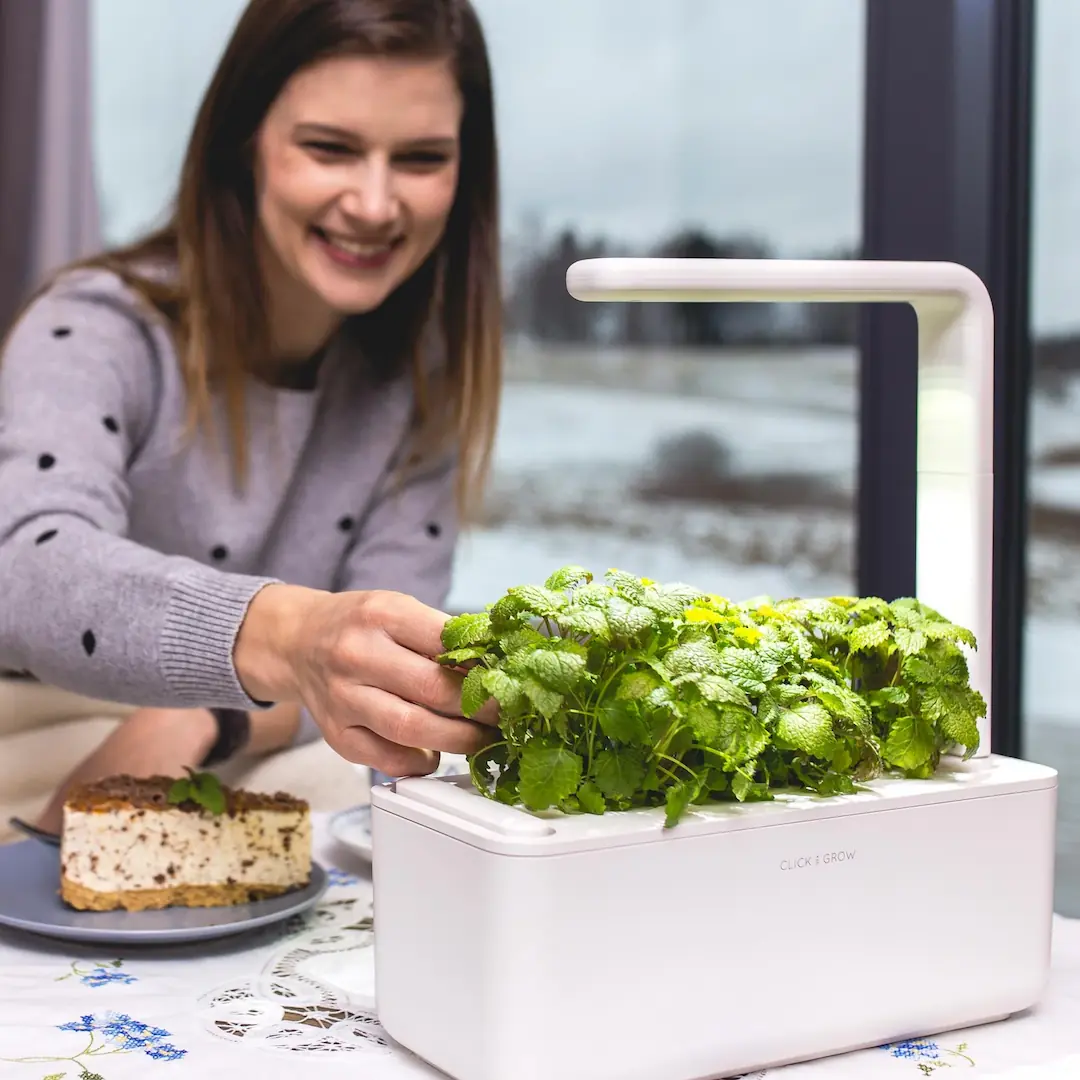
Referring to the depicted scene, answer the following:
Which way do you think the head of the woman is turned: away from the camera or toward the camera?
toward the camera

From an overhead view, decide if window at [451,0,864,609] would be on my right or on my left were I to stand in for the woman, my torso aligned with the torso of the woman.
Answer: on my left

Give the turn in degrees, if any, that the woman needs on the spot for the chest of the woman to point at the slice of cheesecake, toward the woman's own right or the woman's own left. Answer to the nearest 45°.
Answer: approximately 45° to the woman's own right

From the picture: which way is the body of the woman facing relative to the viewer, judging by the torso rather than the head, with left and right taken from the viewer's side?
facing the viewer and to the right of the viewer

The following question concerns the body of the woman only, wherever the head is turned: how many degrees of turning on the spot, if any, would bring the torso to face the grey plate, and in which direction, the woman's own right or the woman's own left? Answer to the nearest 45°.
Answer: approximately 45° to the woman's own right
